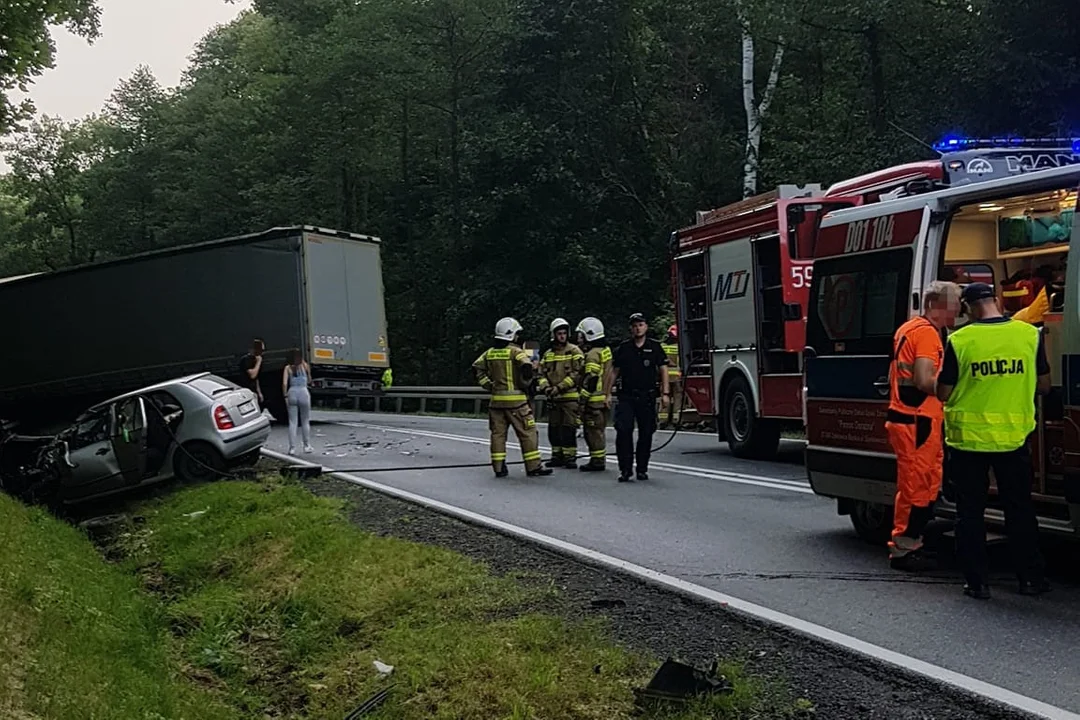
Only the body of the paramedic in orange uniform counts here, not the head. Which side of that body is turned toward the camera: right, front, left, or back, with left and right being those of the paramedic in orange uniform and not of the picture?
right

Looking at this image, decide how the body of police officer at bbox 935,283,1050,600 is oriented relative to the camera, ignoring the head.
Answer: away from the camera

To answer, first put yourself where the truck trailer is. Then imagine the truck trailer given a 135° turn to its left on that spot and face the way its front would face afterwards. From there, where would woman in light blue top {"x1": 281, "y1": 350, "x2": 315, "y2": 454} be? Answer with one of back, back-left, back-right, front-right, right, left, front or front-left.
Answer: front

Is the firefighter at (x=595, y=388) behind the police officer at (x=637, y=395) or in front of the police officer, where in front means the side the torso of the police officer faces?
behind

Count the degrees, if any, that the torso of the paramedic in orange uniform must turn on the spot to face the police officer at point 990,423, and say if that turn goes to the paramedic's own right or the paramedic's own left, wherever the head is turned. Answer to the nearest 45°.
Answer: approximately 45° to the paramedic's own right

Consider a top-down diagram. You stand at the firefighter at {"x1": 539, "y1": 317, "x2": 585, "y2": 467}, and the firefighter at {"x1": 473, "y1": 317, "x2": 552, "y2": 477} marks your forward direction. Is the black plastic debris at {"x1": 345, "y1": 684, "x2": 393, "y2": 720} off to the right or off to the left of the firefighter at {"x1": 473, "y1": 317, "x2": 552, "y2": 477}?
left

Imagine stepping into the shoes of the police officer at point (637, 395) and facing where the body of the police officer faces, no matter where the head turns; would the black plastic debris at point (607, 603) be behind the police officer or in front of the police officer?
in front

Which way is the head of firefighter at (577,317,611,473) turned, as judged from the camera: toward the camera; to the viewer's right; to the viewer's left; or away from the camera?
to the viewer's left

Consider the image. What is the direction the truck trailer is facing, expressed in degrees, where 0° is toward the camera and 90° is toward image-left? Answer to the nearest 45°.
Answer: approximately 135°
